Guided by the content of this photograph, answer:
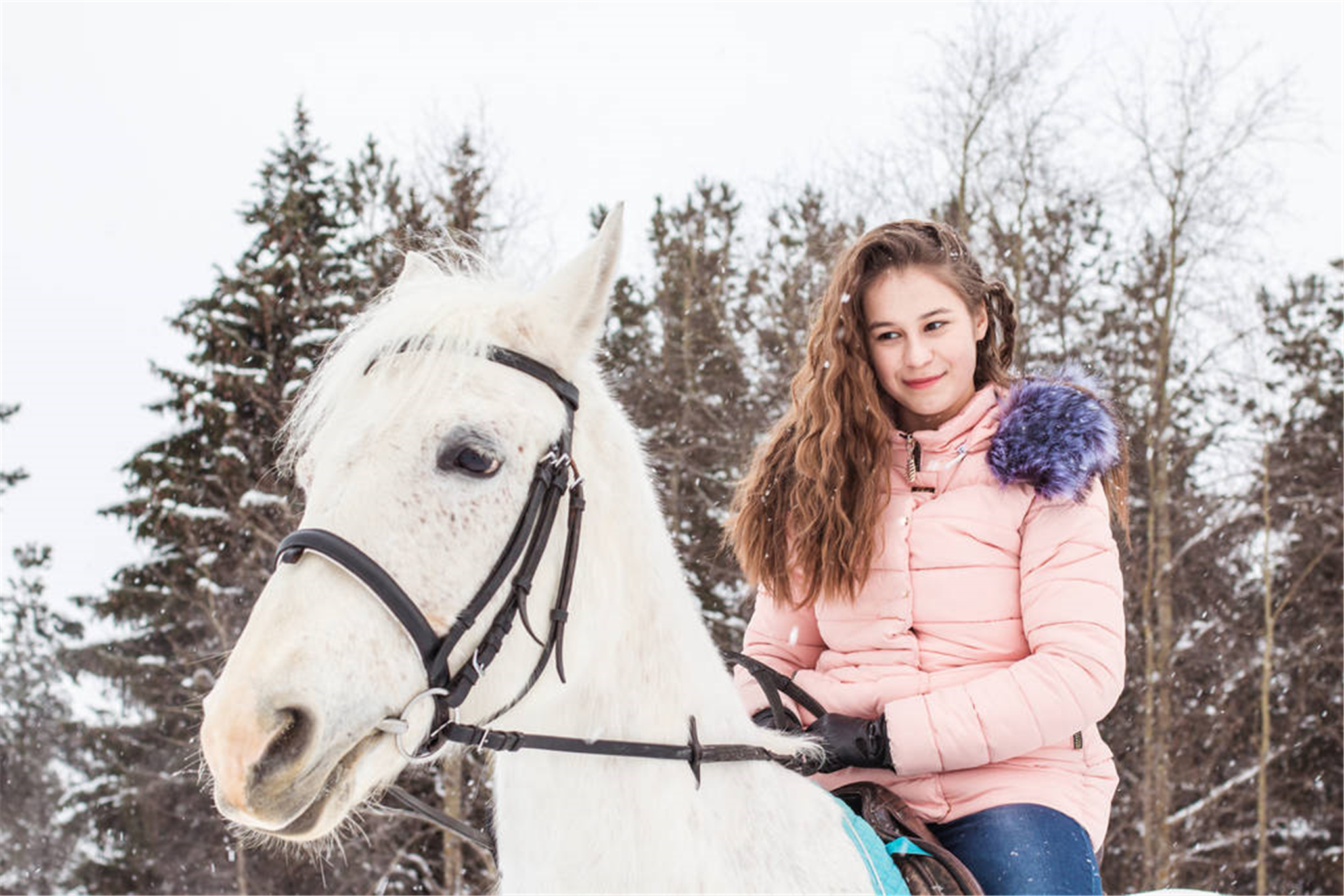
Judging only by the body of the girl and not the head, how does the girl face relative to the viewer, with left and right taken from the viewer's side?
facing the viewer and to the left of the viewer

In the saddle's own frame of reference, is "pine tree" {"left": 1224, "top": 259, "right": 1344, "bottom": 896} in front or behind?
behind

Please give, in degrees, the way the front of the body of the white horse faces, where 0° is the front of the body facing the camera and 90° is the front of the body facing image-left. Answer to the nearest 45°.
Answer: approximately 45°

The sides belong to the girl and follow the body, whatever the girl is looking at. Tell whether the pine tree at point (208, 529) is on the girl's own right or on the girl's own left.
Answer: on the girl's own right

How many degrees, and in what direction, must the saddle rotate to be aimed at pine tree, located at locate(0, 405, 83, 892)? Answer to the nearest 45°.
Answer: approximately 90° to its right

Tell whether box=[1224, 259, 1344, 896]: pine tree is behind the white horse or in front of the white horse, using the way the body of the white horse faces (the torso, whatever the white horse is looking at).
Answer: behind

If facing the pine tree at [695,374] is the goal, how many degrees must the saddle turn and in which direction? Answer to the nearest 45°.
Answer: approximately 135° to its right

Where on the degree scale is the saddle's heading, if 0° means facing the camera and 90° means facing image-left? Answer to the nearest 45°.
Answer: approximately 45°

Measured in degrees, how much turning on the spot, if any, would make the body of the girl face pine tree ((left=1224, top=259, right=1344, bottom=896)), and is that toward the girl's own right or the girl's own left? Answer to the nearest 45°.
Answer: approximately 135° to the girl's own right

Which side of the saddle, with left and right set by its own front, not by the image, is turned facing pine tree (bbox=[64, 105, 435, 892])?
right
